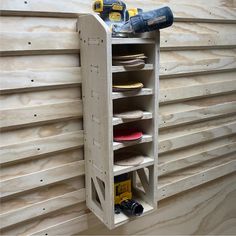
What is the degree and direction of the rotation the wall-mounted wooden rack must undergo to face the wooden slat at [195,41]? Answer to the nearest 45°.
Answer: approximately 90° to its left

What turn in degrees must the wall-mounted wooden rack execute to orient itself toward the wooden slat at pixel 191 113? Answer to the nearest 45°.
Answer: approximately 90° to its left

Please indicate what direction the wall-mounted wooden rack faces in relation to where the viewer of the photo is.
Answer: facing the viewer and to the right of the viewer

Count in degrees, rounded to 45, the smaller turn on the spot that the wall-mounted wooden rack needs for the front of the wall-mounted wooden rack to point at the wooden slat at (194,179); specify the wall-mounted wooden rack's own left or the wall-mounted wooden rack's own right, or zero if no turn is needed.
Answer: approximately 90° to the wall-mounted wooden rack's own left
